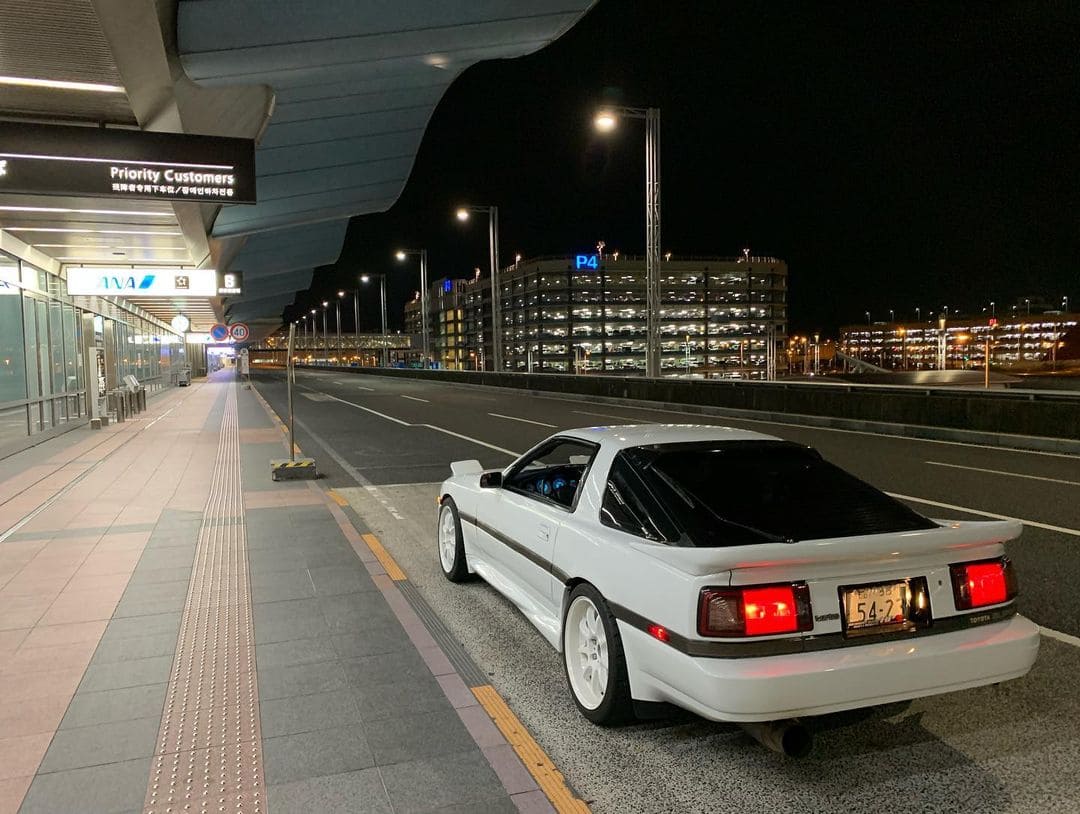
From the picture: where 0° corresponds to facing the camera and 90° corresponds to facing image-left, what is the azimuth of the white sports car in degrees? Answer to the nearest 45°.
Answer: approximately 135°

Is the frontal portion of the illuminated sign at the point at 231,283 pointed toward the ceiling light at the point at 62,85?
yes

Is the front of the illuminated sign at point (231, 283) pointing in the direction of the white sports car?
yes

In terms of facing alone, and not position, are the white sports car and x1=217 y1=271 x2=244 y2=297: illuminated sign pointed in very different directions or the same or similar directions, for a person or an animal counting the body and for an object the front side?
very different directions

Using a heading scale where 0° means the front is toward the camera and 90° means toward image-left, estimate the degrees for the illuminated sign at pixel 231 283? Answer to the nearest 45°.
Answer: approximately 0°

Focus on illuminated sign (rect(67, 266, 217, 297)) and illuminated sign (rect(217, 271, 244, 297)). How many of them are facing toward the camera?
2
